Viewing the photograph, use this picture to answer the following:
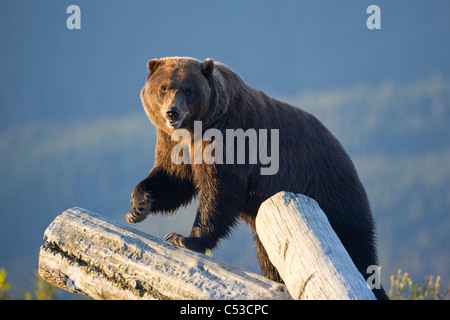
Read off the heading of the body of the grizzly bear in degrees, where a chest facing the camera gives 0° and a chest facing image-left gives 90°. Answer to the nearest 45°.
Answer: approximately 45°
